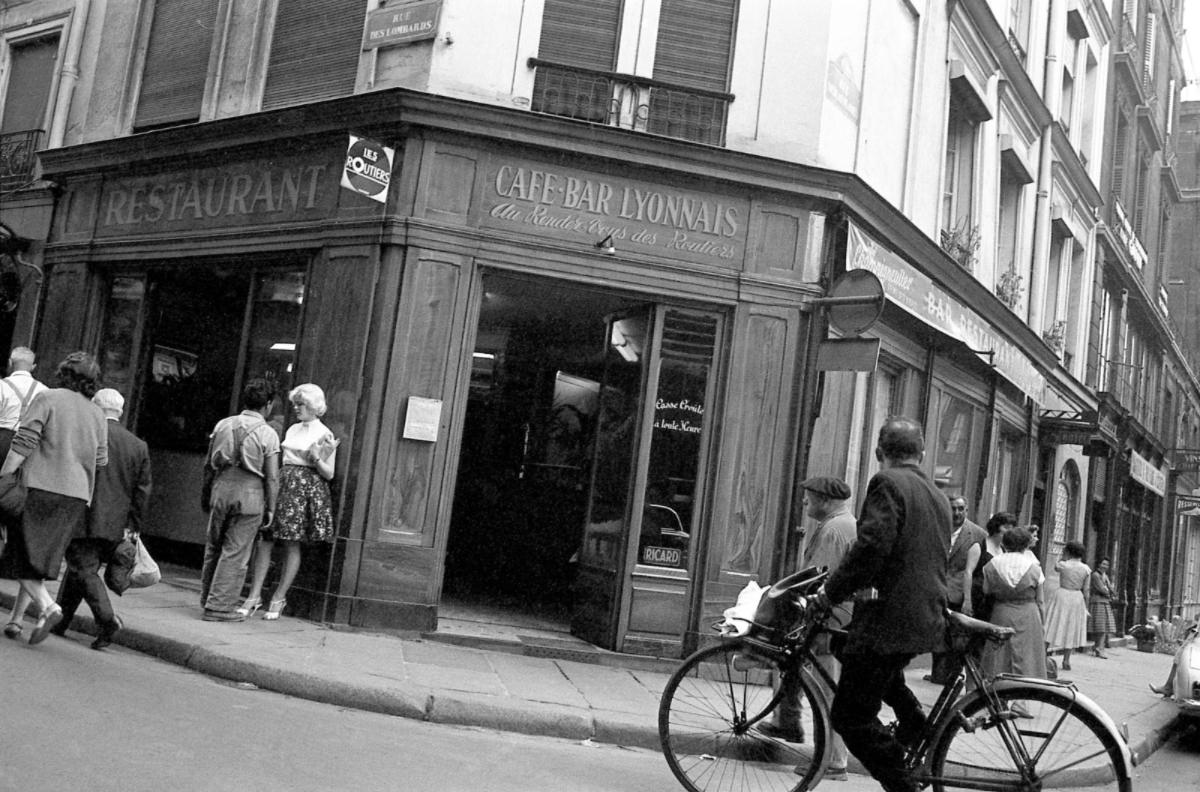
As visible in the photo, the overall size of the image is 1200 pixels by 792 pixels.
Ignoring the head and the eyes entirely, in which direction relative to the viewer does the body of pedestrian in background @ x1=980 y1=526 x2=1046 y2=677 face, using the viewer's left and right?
facing away from the viewer

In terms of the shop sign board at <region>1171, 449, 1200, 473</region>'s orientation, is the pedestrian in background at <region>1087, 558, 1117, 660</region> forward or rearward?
forward

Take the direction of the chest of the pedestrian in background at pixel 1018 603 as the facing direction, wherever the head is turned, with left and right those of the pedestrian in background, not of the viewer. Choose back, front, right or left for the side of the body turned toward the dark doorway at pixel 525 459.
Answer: left

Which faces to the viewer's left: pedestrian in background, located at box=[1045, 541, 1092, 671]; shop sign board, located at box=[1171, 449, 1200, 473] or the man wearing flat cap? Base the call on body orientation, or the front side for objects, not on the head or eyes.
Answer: the man wearing flat cap

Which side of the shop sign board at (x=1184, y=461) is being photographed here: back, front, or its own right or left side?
front

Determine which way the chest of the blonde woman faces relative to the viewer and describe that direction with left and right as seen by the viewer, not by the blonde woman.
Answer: facing the viewer and to the left of the viewer

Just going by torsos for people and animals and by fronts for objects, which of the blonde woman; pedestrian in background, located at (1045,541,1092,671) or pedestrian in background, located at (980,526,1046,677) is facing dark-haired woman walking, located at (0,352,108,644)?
the blonde woman
